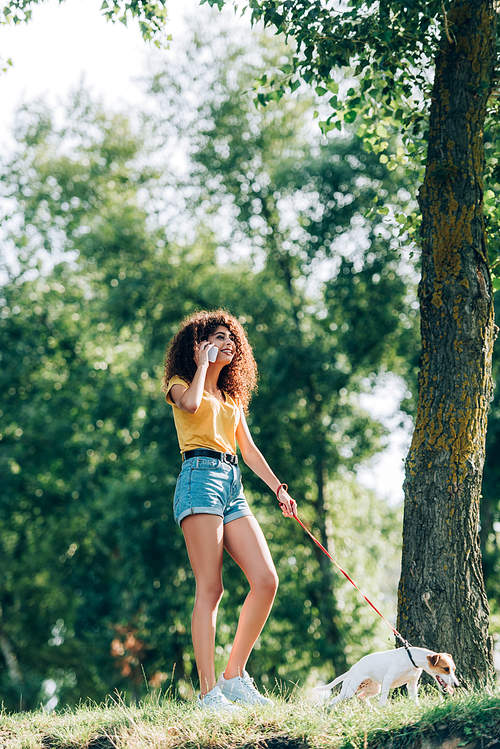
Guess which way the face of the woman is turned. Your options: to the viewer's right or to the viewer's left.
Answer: to the viewer's right

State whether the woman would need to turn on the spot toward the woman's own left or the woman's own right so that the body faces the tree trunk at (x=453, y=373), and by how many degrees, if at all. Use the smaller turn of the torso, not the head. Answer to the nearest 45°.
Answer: approximately 45° to the woman's own left

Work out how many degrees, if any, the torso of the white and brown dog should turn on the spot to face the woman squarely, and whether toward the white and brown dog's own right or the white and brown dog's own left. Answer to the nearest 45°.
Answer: approximately 180°

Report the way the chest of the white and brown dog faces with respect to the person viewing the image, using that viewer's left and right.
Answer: facing to the right of the viewer

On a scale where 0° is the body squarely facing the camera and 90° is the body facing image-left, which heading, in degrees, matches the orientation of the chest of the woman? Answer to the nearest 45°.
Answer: approximately 315°
